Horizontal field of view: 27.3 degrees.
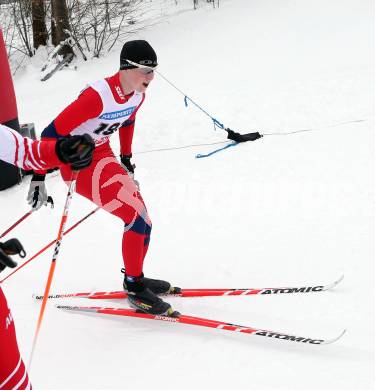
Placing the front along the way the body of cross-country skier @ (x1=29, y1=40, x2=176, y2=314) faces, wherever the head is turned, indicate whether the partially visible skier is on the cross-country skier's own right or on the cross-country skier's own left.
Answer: on the cross-country skier's own right

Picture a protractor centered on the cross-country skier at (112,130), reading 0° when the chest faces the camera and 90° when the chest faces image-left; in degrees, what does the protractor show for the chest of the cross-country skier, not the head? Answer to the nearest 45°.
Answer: approximately 315°
